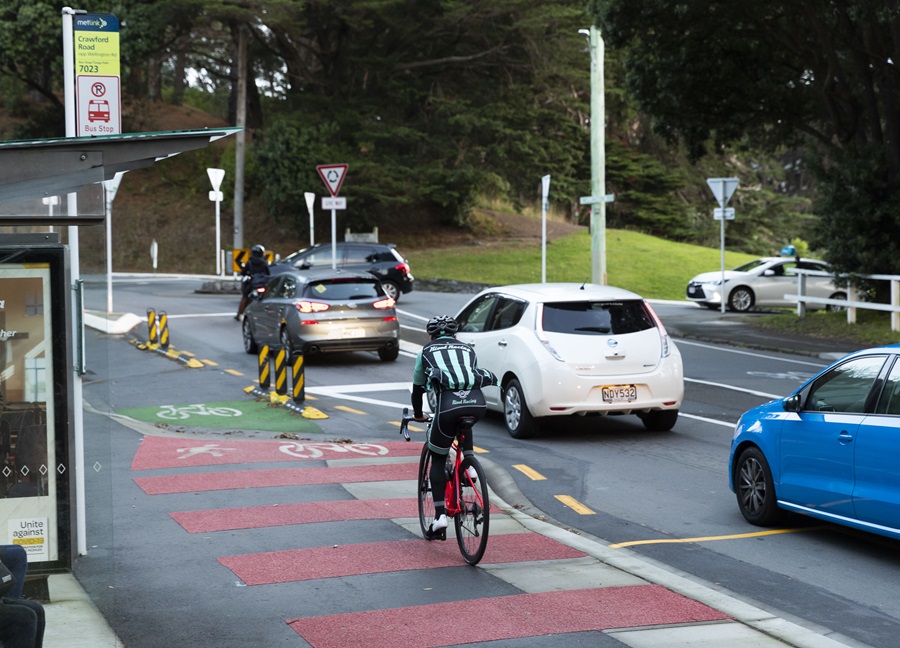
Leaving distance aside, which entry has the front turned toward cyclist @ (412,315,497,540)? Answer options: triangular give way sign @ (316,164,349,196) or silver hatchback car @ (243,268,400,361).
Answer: the triangular give way sign

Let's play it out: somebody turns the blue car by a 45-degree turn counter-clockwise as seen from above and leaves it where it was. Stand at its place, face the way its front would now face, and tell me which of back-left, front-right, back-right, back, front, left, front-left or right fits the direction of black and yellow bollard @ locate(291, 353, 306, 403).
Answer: front-right

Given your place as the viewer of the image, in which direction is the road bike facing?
facing away from the viewer and to the left of the viewer

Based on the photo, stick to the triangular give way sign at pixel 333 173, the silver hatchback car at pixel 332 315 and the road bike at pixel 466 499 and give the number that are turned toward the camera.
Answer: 1

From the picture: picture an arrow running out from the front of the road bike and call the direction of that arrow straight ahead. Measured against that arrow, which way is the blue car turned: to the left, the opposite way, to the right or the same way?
the same way

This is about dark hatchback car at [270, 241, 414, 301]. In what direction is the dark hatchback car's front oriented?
to the viewer's left

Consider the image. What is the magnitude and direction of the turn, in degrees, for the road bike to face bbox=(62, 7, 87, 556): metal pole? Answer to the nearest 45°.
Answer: approximately 45° to its left

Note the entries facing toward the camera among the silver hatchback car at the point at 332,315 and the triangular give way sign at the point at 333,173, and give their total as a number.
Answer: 1

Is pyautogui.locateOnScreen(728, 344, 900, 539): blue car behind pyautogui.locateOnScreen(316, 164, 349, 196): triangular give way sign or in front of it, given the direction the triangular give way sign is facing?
in front

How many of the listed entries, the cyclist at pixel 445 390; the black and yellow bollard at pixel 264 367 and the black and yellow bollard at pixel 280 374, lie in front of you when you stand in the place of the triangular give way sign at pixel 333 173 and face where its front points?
3

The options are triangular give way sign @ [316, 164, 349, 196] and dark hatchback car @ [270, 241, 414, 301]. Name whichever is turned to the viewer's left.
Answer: the dark hatchback car

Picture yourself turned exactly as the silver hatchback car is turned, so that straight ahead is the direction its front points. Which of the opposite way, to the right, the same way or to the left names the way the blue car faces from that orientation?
the same way

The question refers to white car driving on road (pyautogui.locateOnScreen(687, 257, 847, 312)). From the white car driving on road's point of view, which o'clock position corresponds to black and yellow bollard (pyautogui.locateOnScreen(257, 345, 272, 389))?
The black and yellow bollard is roughly at 11 o'clock from the white car driving on road.

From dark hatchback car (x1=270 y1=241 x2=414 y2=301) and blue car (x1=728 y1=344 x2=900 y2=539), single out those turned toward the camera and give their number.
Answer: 0

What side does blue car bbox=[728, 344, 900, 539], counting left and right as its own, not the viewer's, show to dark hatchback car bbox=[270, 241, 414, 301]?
front

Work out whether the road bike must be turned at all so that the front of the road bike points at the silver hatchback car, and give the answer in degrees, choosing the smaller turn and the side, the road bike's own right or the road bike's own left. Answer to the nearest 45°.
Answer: approximately 45° to the road bike's own right

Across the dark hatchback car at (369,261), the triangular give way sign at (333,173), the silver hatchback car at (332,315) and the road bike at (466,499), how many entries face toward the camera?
1

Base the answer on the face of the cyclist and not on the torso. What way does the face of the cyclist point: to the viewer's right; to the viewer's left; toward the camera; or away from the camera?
away from the camera

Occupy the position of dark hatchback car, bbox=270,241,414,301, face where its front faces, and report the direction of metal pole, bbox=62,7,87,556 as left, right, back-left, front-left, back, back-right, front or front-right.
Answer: left

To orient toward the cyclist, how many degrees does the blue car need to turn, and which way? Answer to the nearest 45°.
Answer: approximately 90° to its left
